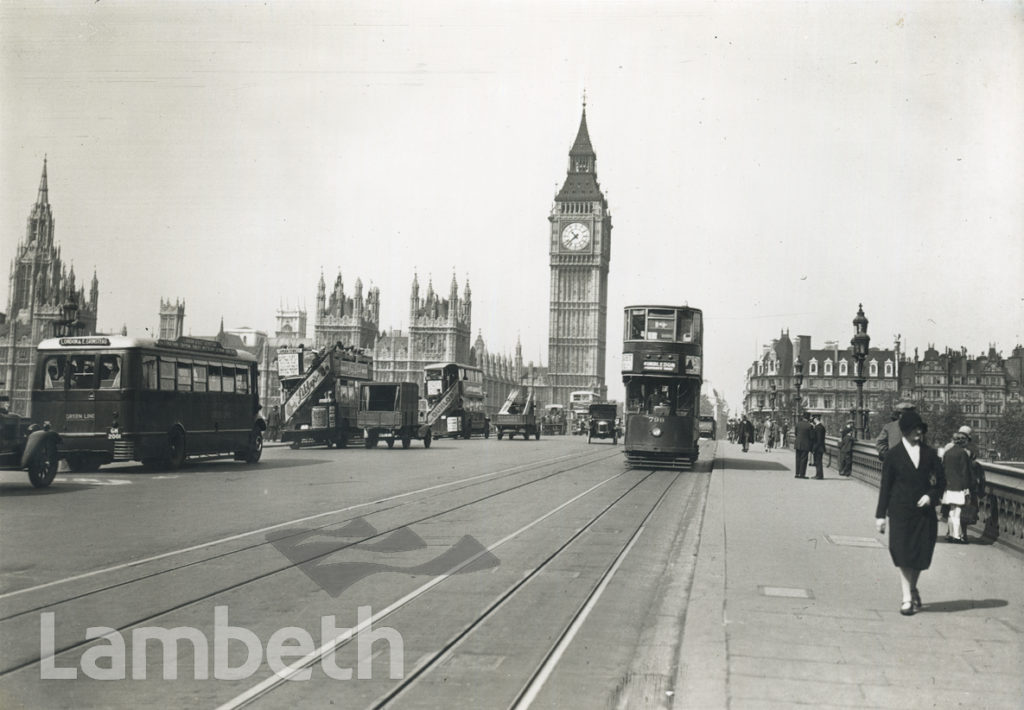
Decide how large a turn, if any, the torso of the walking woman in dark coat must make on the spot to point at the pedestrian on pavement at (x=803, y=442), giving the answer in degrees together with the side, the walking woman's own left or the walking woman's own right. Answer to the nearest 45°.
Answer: approximately 180°

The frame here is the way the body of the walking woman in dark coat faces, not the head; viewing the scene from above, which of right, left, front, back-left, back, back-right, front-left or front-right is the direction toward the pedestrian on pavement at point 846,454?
back

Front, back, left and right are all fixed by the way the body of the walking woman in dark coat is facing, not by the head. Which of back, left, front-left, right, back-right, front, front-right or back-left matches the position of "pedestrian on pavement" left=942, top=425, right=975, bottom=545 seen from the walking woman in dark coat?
back

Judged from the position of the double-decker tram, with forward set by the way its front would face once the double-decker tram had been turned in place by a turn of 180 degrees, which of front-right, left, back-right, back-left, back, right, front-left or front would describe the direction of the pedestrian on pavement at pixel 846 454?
right

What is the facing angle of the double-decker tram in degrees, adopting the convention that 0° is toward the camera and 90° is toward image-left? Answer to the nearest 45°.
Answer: approximately 0°

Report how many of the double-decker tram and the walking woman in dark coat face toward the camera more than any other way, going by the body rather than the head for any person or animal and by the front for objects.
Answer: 2

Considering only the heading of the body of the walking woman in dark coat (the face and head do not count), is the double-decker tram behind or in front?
behind

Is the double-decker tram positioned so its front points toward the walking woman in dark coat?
yes

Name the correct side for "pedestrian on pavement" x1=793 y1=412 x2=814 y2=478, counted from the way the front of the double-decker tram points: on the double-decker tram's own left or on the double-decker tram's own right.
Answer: on the double-decker tram's own left

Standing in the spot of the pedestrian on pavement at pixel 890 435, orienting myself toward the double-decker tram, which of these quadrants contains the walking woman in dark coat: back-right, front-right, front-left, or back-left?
back-left
